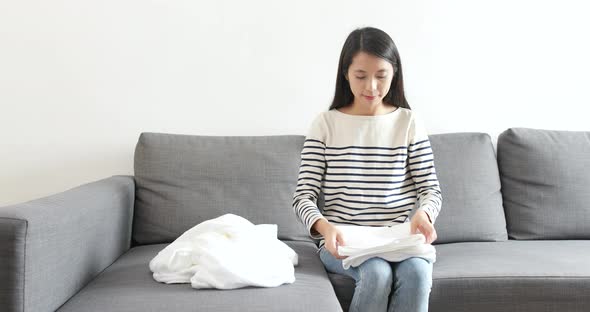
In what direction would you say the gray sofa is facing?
toward the camera
